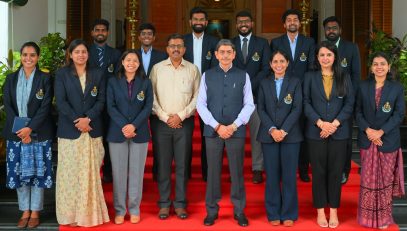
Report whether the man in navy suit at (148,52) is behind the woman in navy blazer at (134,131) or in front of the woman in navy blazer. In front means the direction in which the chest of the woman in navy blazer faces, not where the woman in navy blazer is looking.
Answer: behind

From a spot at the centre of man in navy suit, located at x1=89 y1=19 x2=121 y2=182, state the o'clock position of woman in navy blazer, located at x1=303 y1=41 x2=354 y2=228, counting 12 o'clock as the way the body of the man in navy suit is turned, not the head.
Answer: The woman in navy blazer is roughly at 10 o'clock from the man in navy suit.

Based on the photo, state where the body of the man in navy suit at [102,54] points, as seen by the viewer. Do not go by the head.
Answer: toward the camera

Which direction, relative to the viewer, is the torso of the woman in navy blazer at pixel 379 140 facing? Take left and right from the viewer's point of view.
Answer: facing the viewer

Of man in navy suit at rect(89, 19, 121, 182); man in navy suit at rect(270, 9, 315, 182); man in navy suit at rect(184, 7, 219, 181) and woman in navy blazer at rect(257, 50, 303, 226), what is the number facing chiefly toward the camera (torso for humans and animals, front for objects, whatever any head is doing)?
4

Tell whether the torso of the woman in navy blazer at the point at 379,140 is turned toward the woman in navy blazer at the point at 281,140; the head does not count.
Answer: no

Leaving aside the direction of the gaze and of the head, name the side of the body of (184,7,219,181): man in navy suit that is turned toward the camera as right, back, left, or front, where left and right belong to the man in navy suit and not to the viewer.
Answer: front

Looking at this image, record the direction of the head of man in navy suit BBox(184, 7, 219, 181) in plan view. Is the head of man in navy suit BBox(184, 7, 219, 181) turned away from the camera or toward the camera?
toward the camera

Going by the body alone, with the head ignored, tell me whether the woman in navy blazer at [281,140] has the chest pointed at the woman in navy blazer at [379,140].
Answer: no

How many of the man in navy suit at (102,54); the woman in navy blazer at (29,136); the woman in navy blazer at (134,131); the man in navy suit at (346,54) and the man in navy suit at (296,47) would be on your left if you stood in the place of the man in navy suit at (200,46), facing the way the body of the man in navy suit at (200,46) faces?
2

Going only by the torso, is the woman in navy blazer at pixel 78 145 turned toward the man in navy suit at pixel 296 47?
no

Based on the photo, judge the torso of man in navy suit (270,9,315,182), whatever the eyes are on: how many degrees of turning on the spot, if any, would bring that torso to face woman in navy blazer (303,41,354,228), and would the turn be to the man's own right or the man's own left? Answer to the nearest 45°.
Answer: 0° — they already face them

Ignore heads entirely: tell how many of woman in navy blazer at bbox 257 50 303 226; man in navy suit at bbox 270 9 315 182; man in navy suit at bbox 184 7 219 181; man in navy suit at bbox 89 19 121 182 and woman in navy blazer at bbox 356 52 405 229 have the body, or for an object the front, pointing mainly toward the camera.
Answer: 5

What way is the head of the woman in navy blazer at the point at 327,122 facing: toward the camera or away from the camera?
toward the camera
